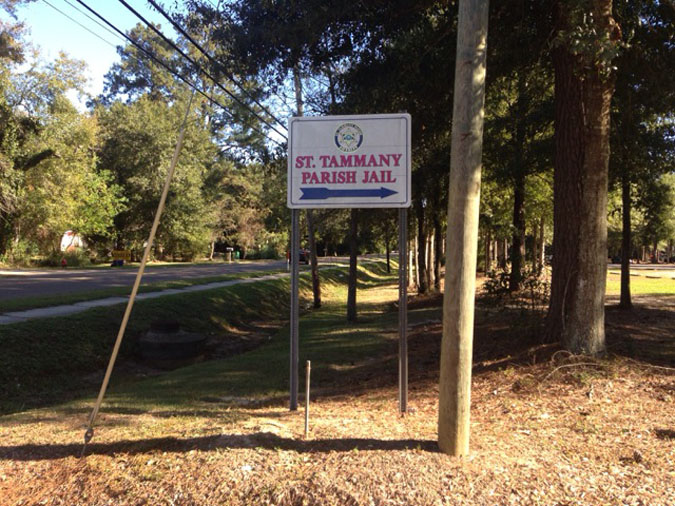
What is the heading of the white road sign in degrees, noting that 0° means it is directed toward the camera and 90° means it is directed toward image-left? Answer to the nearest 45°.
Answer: approximately 0°

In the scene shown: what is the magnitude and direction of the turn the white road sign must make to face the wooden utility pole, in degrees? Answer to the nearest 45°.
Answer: approximately 45° to its left
